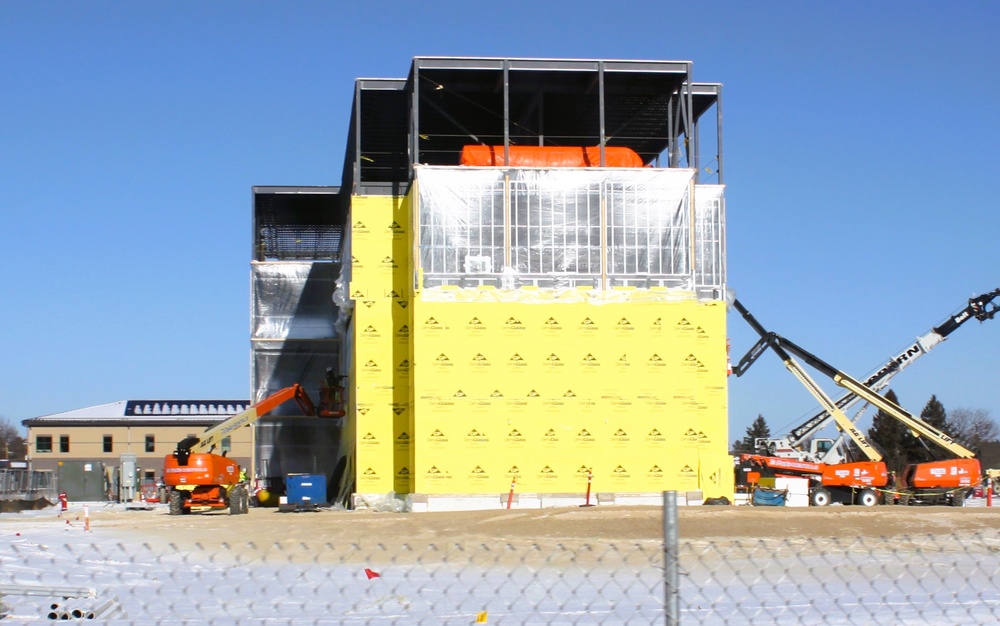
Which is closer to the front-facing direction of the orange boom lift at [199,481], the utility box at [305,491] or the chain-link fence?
the utility box

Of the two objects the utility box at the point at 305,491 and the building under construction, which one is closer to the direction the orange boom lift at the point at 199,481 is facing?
the utility box

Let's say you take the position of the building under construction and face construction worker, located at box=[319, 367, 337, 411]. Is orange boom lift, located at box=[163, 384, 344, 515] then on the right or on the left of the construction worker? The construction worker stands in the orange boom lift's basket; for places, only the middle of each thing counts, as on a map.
left

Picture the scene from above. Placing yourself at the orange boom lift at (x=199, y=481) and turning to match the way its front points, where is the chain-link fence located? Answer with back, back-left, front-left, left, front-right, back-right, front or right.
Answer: back-right

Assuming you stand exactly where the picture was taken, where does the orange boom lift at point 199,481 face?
facing away from the viewer and to the right of the viewer
